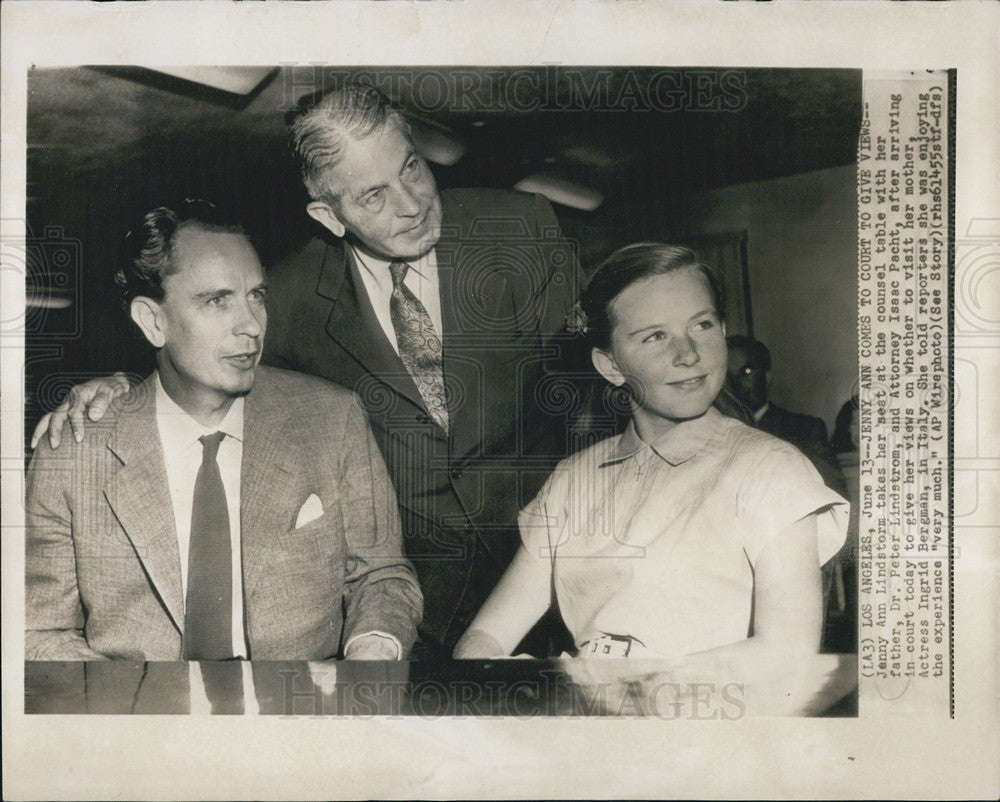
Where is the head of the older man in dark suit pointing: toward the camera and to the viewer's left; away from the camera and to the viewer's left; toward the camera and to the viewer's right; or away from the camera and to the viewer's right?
toward the camera and to the viewer's right

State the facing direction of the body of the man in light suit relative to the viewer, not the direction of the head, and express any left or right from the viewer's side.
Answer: facing the viewer

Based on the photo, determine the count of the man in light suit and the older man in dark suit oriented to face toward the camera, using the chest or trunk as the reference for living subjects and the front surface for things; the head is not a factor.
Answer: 2

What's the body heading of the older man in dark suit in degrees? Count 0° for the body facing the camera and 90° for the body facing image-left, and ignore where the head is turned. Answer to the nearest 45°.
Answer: approximately 0°

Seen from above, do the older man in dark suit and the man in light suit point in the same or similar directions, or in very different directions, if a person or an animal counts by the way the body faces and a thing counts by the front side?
same or similar directions
